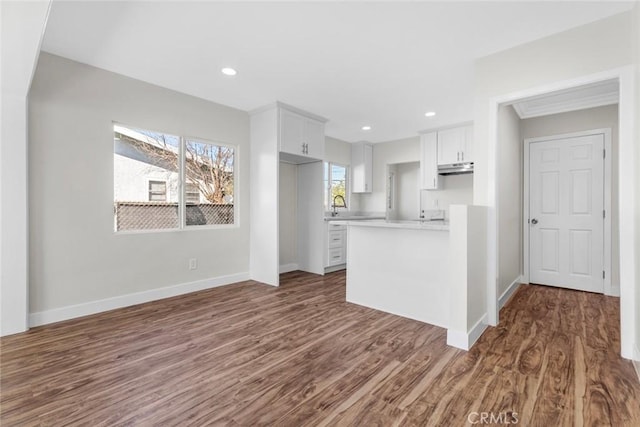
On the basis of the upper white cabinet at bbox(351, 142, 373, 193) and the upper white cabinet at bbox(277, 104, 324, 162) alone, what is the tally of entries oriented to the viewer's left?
0

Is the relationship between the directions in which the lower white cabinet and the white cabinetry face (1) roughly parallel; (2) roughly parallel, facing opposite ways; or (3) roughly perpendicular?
roughly parallel

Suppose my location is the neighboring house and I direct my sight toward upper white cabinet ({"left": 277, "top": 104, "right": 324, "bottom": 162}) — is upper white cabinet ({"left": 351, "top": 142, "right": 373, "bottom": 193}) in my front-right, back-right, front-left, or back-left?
front-left

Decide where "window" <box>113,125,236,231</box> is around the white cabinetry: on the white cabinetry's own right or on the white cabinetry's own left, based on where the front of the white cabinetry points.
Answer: on the white cabinetry's own right

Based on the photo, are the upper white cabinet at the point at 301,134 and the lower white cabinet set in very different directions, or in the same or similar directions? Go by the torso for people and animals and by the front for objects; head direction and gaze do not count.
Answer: same or similar directions

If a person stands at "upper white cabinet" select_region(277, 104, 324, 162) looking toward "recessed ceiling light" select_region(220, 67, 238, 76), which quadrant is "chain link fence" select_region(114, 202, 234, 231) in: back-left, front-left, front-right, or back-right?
front-right

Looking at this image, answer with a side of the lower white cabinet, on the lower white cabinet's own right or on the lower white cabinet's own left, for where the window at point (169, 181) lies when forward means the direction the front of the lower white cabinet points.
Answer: on the lower white cabinet's own right

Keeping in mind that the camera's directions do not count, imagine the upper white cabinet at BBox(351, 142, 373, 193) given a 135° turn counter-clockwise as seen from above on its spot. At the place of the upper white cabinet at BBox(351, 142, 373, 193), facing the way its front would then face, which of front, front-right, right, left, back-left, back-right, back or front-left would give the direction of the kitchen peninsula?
back

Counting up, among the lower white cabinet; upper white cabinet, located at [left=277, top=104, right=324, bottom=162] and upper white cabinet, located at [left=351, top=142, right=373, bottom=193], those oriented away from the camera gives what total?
0

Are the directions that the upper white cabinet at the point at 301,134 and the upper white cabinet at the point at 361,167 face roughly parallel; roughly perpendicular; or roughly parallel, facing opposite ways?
roughly parallel

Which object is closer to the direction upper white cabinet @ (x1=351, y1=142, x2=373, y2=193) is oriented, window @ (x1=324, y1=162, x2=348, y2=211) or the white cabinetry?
the white cabinetry

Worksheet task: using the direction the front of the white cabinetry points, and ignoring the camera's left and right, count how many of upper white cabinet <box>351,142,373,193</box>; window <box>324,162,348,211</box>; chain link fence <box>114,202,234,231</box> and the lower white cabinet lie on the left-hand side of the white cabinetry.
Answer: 3

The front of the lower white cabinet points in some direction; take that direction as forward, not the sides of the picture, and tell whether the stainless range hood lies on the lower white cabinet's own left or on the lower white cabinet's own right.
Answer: on the lower white cabinet's own left

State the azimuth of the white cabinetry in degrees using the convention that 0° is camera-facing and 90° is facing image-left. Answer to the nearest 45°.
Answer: approximately 315°

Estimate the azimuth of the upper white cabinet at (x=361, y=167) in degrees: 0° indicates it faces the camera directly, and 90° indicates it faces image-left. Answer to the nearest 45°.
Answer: approximately 315°
